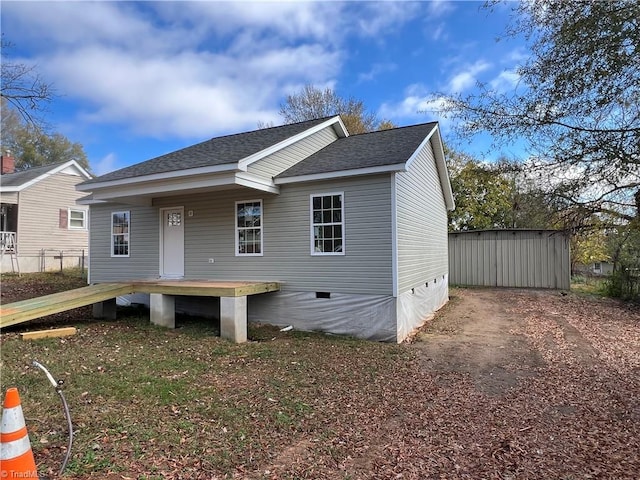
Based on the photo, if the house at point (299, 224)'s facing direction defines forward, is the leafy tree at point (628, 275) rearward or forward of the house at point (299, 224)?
rearward

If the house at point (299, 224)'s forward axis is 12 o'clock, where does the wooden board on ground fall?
The wooden board on ground is roughly at 1 o'clock from the house.

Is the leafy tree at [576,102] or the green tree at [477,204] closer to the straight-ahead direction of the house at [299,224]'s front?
the leafy tree

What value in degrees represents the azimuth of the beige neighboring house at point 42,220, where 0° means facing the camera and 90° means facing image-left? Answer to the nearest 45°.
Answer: approximately 45°

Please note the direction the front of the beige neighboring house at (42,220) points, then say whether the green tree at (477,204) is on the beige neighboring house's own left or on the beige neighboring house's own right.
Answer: on the beige neighboring house's own left

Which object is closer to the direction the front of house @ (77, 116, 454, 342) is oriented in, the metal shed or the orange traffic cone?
the orange traffic cone

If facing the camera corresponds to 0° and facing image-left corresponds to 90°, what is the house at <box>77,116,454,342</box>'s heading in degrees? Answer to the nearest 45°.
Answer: approximately 45°

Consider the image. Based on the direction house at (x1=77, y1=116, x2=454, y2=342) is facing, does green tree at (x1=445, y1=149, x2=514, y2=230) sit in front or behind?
behind

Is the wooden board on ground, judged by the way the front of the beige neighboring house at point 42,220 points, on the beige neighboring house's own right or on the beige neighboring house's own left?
on the beige neighboring house's own left

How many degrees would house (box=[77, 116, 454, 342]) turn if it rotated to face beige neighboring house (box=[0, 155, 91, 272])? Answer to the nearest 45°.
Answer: approximately 90° to its right

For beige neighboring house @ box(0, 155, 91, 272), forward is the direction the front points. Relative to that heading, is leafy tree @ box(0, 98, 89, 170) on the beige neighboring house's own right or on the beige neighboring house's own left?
on the beige neighboring house's own right
